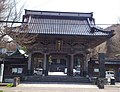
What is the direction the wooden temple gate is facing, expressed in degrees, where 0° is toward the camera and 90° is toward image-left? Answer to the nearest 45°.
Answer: approximately 0°
